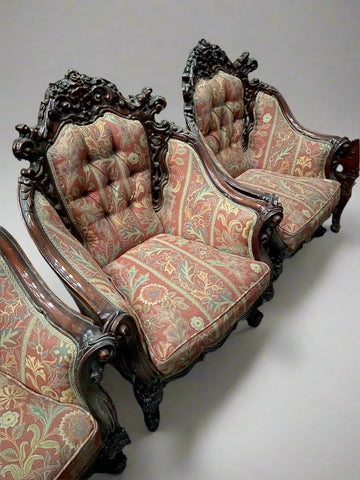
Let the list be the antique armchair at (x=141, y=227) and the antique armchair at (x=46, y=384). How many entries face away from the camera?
0

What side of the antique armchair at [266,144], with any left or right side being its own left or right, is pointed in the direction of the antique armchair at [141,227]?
right

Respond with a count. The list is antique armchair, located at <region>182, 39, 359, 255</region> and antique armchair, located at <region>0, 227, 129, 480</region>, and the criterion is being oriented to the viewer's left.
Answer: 0

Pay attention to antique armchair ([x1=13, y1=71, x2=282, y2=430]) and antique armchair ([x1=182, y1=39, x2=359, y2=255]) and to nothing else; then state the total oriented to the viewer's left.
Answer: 0

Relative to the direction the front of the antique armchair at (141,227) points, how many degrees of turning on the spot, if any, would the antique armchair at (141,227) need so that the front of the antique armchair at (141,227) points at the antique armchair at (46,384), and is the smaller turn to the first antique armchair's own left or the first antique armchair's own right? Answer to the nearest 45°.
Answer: approximately 90° to the first antique armchair's own right

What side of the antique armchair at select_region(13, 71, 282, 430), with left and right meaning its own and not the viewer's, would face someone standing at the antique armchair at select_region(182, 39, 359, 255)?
left

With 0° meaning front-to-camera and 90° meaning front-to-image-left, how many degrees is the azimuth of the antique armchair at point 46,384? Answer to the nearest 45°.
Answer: approximately 315°

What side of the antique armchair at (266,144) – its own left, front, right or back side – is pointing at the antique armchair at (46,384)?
right

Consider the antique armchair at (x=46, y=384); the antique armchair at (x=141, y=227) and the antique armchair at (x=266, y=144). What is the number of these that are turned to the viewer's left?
0

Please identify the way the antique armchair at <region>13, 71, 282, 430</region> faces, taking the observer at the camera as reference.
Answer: facing the viewer and to the right of the viewer

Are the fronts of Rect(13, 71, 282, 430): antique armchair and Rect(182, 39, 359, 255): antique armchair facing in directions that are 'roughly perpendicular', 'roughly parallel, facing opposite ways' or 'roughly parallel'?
roughly parallel

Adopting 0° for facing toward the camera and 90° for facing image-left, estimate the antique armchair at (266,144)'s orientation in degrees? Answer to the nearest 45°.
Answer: approximately 315°

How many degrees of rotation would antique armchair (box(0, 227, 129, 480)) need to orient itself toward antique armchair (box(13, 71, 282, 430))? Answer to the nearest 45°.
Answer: approximately 90° to its left

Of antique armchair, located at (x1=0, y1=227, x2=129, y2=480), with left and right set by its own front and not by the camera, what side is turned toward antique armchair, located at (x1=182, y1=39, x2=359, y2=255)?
left
